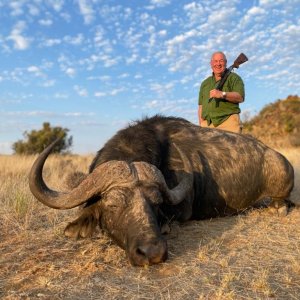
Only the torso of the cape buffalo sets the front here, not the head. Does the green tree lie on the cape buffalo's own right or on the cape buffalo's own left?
on the cape buffalo's own right

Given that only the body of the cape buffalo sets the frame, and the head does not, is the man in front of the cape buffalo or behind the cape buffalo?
behind

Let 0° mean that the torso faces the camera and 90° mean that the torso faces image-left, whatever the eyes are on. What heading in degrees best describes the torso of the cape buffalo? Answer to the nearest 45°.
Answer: approximately 45°

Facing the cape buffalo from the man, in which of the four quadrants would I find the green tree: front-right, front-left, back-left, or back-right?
back-right
